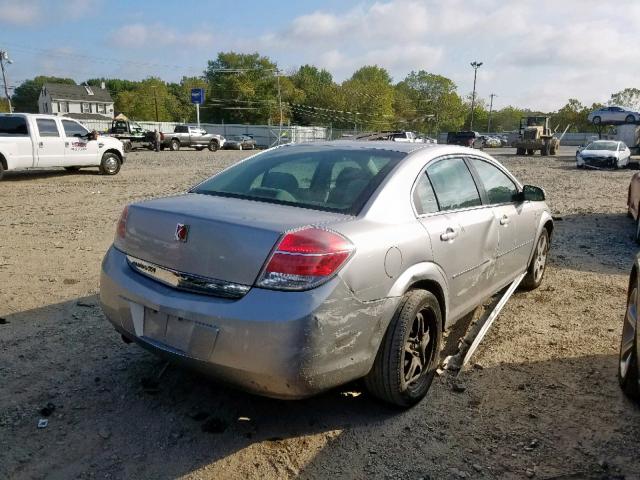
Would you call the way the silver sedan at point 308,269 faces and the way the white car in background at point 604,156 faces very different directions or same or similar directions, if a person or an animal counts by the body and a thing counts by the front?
very different directions

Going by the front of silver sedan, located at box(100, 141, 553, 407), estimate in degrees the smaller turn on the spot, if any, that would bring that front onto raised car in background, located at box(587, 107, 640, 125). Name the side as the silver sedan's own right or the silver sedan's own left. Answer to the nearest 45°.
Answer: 0° — it already faces it

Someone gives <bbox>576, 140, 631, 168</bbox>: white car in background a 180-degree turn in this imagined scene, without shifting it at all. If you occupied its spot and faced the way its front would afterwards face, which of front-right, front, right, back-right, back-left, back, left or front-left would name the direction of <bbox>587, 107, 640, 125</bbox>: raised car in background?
front-left

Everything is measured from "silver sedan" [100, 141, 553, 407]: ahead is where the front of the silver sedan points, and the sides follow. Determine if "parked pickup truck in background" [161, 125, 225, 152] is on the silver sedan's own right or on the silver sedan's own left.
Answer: on the silver sedan's own left

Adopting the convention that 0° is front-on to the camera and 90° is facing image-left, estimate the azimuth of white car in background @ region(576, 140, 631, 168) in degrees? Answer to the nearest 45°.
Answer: approximately 45°

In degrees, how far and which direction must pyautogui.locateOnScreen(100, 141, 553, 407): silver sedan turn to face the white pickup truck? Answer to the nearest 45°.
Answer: approximately 90° to its left

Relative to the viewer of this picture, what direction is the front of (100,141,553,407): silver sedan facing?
facing away from the viewer and to the right of the viewer

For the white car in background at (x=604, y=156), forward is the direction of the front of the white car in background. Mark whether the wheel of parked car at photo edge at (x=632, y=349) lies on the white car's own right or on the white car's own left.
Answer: on the white car's own left
